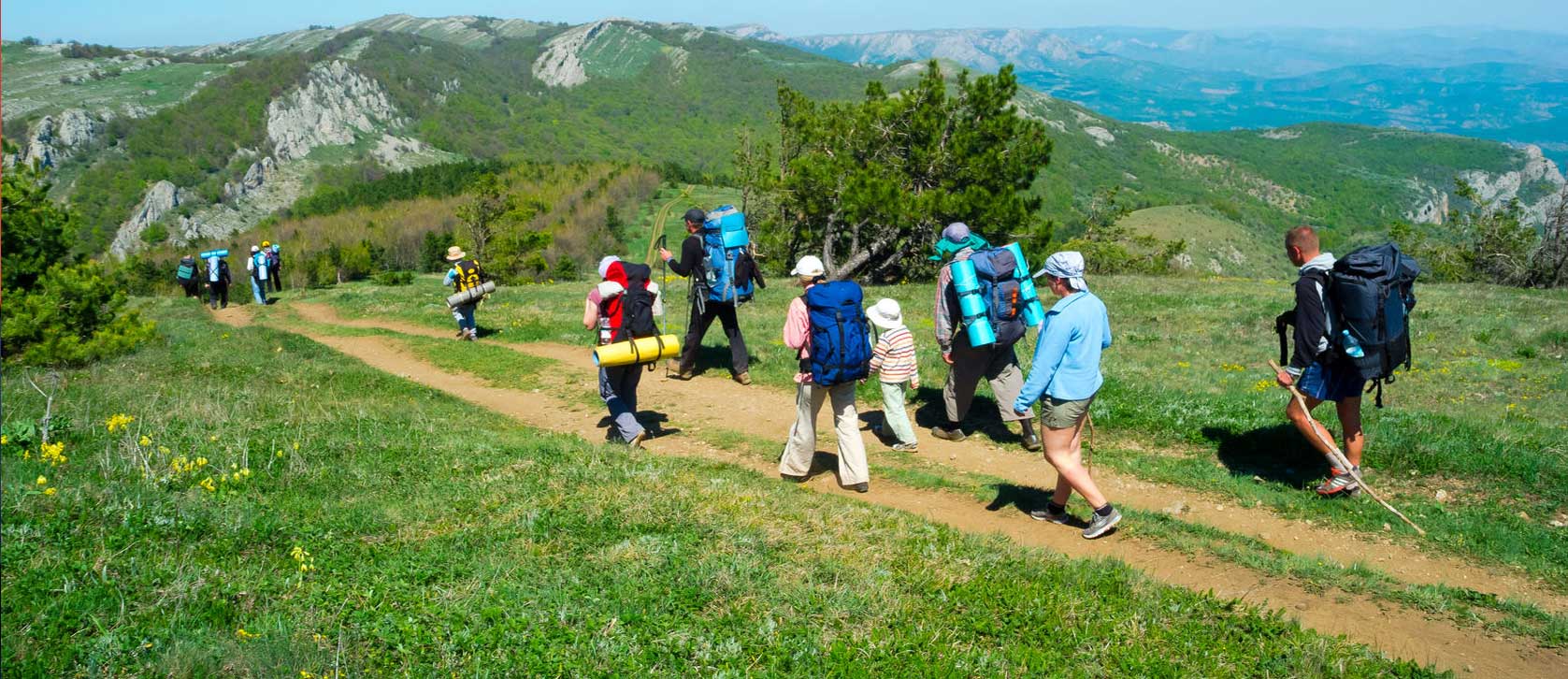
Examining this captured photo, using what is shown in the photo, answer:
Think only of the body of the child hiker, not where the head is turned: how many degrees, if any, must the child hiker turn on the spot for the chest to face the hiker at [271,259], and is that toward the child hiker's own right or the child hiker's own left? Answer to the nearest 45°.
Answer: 0° — they already face them

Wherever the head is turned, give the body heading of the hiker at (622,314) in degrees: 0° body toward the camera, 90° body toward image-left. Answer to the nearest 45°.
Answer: approximately 135°

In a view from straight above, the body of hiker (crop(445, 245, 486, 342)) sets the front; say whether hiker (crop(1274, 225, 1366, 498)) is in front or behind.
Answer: behind

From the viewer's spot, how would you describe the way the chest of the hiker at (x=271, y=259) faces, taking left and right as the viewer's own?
facing away from the viewer and to the left of the viewer

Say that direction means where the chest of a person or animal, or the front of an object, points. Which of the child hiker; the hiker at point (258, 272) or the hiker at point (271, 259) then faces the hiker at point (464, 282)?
the child hiker

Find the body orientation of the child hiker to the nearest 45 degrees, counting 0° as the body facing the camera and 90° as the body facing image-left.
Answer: approximately 135°

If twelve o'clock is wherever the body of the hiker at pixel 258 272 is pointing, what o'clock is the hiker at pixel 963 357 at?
the hiker at pixel 963 357 is roughly at 7 o'clock from the hiker at pixel 258 272.

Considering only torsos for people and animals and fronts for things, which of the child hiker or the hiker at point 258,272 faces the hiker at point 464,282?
the child hiker

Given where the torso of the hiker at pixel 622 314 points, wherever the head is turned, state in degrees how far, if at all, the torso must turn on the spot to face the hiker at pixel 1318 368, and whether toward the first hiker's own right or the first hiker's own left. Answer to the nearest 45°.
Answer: approximately 180°

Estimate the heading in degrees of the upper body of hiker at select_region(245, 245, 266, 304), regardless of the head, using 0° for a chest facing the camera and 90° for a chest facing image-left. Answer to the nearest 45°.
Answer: approximately 135°

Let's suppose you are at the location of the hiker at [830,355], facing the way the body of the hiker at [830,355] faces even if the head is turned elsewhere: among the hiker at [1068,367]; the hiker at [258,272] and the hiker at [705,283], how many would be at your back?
1

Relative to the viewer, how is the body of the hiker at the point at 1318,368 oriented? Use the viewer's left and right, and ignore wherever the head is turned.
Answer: facing to the left of the viewer
